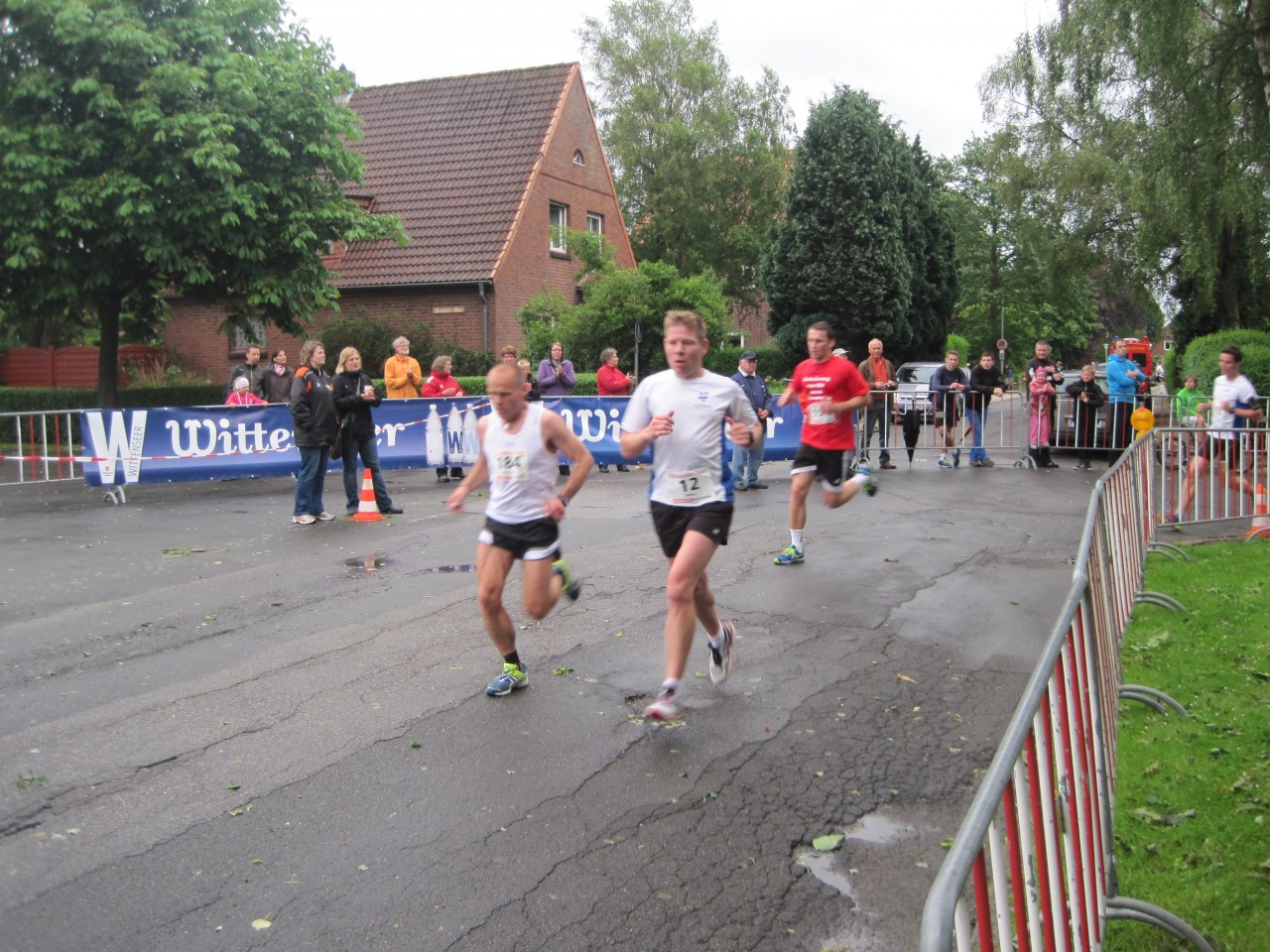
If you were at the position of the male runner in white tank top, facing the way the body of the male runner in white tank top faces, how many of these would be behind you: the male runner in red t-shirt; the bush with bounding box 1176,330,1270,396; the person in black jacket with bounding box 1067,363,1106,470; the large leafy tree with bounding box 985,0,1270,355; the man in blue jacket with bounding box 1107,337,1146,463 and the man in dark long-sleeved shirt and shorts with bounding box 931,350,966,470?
6

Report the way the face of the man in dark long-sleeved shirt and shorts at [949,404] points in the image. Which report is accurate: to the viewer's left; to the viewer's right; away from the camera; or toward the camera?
toward the camera

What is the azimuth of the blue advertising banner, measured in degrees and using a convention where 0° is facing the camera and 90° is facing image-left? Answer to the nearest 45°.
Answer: approximately 0°

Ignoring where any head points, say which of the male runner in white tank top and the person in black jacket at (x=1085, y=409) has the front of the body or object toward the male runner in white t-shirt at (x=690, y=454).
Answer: the person in black jacket

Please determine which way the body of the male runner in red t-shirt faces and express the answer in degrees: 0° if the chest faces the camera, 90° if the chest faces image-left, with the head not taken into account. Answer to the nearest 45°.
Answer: approximately 45°

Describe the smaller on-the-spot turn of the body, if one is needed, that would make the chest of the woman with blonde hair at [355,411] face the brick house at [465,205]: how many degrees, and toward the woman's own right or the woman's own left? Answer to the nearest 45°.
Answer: approximately 135° to the woman's own left

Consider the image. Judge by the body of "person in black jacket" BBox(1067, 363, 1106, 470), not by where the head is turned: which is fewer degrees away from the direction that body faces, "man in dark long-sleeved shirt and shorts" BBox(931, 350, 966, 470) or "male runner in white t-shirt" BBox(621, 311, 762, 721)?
the male runner in white t-shirt

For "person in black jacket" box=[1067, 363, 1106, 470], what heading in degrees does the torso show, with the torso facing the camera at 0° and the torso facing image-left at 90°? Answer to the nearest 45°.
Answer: approximately 0°

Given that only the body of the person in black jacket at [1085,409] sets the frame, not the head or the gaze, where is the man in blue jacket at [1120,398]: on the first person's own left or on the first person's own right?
on the first person's own left

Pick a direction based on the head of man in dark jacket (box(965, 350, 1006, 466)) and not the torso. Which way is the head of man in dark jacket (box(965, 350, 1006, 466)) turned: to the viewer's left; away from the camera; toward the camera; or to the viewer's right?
toward the camera

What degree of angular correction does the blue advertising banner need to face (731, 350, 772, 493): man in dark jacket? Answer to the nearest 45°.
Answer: approximately 90° to its left

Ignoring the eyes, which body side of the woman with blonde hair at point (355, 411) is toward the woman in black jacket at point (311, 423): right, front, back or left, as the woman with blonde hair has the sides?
right

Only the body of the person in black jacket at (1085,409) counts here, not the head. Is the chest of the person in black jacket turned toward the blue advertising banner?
no

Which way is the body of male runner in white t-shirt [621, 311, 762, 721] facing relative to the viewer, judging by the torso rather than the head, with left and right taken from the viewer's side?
facing the viewer and to the left of the viewer

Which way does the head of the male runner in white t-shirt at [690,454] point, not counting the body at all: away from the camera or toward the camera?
toward the camera

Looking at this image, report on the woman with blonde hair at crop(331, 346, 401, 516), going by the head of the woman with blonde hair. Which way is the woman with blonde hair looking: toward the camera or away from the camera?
toward the camera

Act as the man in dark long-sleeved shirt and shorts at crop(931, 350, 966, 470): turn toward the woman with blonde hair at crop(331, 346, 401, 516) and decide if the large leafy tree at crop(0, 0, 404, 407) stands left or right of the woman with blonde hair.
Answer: right

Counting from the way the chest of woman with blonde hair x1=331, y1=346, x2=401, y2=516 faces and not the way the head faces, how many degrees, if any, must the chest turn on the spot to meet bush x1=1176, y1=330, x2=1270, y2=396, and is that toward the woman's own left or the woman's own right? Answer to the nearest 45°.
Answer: approximately 45° to the woman's own left

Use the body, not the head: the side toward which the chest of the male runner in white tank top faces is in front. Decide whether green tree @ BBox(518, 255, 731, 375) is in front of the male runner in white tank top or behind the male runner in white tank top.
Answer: behind

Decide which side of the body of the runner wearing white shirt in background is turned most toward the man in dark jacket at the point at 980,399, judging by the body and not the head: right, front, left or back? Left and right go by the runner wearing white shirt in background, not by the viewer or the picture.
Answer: right
